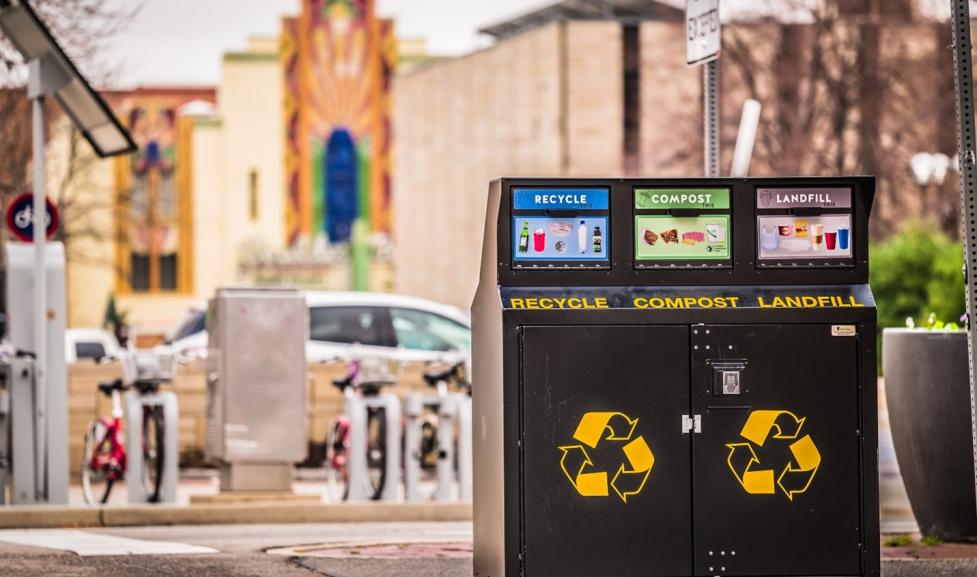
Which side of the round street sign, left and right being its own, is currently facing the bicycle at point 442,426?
left

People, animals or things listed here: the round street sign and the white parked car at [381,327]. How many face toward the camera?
1

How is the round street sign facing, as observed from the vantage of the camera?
facing the viewer

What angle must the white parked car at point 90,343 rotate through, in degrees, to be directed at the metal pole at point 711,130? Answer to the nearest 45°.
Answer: approximately 90° to its right

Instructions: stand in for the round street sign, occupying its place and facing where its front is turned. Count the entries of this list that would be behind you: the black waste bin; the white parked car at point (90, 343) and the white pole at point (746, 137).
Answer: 1

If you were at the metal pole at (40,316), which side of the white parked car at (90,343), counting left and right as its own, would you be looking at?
right

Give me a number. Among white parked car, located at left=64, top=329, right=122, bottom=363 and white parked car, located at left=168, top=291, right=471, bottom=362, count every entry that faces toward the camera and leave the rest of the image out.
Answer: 0
